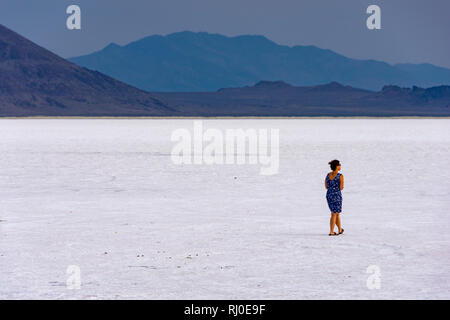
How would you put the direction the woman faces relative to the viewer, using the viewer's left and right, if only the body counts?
facing away from the viewer and to the right of the viewer
